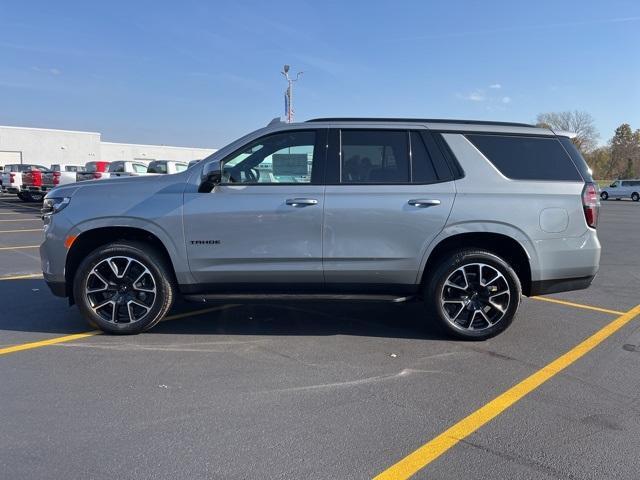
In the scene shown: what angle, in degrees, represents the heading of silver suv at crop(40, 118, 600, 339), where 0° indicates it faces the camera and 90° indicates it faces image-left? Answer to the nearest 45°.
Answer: approximately 90°

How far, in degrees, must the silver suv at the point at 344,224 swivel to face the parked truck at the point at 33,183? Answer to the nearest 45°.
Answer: approximately 45° to its right

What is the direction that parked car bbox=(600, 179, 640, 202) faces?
to the viewer's left
